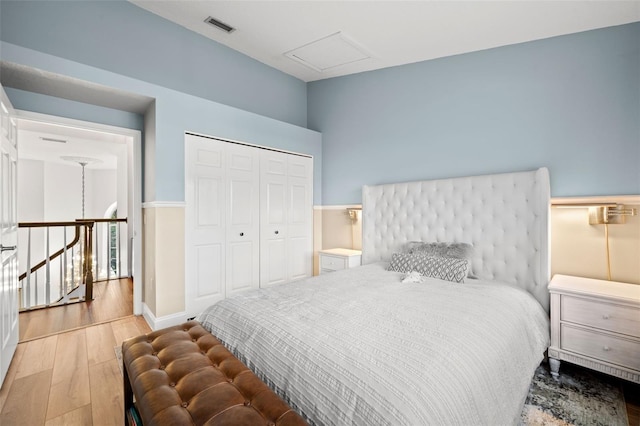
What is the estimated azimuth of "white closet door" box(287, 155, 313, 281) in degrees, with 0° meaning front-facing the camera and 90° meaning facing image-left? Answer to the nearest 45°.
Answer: approximately 315°

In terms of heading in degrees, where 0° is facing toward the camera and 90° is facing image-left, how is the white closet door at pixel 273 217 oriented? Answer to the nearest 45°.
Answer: approximately 315°

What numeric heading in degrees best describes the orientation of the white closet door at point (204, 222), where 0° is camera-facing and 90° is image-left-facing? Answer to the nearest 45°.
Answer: approximately 315°

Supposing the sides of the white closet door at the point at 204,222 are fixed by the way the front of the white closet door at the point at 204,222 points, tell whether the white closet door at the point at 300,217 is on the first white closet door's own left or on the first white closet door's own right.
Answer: on the first white closet door's own left

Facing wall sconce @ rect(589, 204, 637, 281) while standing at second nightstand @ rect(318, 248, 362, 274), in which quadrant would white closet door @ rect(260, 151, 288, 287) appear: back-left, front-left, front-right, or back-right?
back-right

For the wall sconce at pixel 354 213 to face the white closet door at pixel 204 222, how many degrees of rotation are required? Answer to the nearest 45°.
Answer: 0° — it already faces it

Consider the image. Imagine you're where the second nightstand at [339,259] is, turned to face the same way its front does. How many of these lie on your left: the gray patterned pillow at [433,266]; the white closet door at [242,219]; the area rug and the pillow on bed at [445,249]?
3

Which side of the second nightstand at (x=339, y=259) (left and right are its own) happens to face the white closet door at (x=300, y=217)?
right

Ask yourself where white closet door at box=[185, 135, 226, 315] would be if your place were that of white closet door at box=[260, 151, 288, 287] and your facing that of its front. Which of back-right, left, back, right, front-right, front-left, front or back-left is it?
right

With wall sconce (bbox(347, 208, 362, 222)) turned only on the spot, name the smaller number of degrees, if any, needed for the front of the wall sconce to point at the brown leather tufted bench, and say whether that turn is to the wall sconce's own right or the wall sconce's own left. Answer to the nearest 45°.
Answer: approximately 45° to the wall sconce's own left

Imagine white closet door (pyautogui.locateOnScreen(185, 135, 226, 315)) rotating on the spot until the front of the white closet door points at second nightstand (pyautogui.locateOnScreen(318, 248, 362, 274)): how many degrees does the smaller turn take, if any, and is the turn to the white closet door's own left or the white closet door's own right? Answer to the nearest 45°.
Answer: approximately 45° to the white closet door's own left

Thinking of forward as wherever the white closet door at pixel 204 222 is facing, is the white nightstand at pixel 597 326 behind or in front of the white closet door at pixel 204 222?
in front

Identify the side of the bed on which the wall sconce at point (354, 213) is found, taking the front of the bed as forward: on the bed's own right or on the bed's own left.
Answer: on the bed's own right
